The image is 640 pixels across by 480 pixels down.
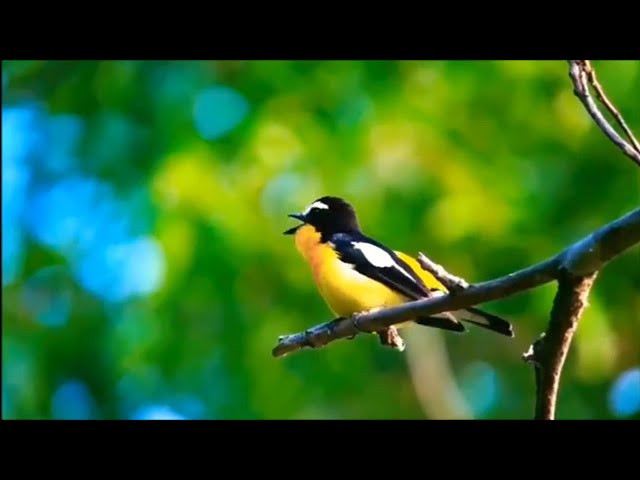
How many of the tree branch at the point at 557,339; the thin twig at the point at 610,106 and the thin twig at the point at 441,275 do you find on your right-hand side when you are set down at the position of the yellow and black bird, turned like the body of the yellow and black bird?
0

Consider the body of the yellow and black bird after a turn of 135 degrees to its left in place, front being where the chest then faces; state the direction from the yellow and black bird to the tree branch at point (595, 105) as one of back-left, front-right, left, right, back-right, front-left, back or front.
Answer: front

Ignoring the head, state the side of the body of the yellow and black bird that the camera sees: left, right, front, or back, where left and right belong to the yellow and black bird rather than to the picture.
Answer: left

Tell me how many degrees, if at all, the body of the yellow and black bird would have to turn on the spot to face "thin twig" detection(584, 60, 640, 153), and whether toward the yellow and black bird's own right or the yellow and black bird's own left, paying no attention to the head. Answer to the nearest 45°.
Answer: approximately 135° to the yellow and black bird's own left

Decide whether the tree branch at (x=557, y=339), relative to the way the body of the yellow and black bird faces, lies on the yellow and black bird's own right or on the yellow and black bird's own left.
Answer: on the yellow and black bird's own left

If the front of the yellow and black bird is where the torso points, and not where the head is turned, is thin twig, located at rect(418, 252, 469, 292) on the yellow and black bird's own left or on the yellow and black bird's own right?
on the yellow and black bird's own left
